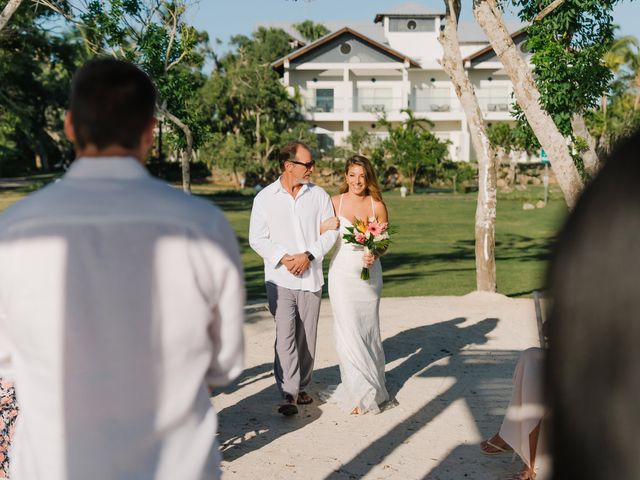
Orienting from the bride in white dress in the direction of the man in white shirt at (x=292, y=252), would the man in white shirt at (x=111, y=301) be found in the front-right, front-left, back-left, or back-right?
front-left

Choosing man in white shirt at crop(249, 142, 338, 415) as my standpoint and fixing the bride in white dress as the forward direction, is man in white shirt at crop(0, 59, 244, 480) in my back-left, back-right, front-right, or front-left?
back-right

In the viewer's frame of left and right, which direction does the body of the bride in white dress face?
facing the viewer

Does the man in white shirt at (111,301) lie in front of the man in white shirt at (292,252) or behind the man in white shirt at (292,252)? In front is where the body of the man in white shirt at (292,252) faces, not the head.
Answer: in front

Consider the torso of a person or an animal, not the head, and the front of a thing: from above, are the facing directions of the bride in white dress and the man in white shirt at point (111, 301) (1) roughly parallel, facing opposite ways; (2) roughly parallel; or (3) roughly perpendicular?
roughly parallel, facing opposite ways

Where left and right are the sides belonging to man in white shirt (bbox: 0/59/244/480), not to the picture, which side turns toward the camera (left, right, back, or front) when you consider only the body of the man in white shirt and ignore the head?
back

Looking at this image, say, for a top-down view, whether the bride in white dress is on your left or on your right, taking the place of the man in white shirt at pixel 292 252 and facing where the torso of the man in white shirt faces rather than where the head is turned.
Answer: on your left

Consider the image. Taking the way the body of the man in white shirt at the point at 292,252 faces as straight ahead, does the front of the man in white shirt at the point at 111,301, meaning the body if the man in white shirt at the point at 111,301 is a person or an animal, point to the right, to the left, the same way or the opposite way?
the opposite way

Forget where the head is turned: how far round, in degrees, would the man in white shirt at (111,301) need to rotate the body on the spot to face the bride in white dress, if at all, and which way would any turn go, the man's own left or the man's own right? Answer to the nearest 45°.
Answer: approximately 45° to the man's own right

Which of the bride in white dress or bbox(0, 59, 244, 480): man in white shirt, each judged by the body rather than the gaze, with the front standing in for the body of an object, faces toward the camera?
the bride in white dress

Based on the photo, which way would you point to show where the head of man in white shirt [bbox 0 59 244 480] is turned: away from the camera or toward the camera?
away from the camera

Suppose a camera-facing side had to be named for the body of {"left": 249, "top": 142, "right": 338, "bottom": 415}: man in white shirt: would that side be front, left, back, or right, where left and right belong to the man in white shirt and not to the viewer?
front

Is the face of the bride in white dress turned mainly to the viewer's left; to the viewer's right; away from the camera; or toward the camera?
toward the camera

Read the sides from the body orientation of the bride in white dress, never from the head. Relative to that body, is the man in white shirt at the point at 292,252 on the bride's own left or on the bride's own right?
on the bride's own right

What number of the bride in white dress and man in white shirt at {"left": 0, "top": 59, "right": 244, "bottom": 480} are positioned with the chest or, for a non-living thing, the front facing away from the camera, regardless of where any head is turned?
1

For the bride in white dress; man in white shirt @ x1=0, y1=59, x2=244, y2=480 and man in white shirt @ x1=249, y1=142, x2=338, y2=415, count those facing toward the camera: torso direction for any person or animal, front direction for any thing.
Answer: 2

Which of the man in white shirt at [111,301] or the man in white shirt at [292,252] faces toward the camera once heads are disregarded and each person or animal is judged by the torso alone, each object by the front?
the man in white shirt at [292,252]
